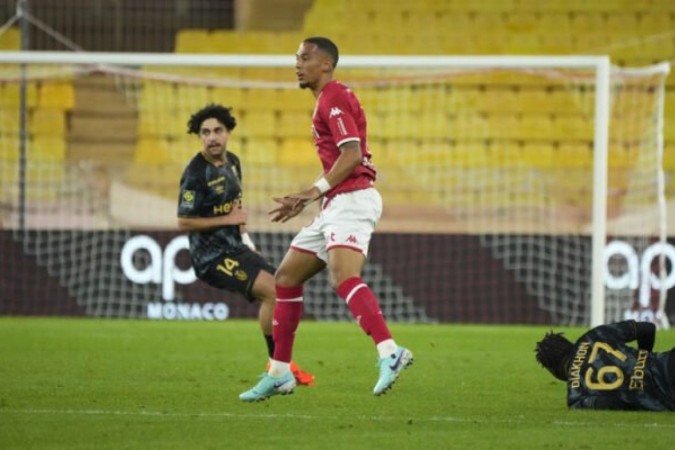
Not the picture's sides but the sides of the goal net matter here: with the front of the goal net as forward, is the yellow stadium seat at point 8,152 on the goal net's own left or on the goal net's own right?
on the goal net's own right

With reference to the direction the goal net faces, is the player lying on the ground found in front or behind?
in front

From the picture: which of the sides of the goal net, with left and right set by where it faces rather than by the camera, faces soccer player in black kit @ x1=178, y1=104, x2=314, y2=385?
front

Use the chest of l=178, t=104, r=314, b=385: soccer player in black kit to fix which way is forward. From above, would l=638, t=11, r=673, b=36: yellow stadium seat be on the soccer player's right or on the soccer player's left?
on the soccer player's left

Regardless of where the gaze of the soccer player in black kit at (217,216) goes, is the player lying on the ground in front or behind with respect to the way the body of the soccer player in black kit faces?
in front

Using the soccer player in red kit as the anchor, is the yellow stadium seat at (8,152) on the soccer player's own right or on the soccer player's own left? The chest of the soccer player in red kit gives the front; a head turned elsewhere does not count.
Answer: on the soccer player's own right

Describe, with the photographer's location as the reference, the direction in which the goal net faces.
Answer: facing the viewer
